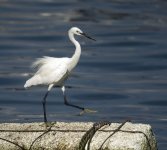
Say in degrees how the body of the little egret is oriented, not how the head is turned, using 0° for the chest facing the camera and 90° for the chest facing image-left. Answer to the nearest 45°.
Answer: approximately 270°
